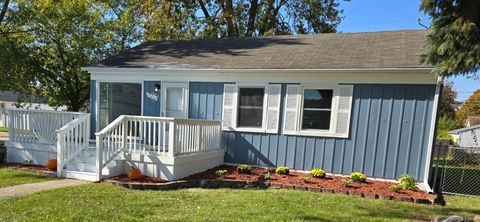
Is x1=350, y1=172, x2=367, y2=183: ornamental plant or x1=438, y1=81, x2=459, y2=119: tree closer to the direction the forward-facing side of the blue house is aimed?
the ornamental plant

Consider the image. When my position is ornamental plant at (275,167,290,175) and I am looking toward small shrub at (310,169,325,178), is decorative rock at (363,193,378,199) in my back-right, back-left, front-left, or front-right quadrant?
front-right

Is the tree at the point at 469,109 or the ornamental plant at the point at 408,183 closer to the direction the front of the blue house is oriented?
the ornamental plant

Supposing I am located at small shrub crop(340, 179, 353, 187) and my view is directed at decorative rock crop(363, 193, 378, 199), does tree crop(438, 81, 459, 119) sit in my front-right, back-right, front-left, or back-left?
back-left

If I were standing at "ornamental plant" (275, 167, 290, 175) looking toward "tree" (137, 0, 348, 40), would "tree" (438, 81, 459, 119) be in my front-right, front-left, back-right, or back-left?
front-right

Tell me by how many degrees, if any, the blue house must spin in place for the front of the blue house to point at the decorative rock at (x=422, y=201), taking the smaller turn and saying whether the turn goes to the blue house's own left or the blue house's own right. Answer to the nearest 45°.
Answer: approximately 45° to the blue house's own left

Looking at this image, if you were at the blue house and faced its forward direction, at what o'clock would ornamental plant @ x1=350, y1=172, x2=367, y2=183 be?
The ornamental plant is roughly at 10 o'clock from the blue house.

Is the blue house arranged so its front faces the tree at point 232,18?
no

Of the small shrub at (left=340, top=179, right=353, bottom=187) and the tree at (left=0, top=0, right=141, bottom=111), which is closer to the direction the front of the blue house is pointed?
the small shrub

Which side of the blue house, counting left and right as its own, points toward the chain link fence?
left

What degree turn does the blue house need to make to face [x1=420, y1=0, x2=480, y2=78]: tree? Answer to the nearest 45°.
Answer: approximately 45° to its left

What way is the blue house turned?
toward the camera

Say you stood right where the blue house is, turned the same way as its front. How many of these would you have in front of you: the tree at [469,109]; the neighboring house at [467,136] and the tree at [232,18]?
0

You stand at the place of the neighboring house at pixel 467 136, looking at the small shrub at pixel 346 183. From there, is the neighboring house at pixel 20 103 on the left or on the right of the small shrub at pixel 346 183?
right

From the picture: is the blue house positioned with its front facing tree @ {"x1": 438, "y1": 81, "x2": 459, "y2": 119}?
no
